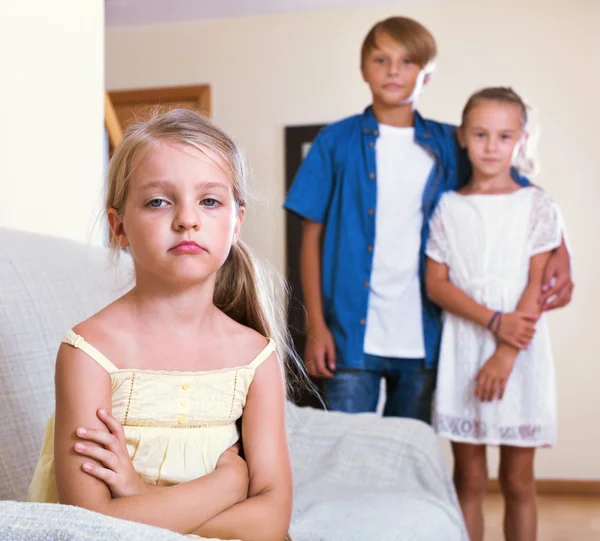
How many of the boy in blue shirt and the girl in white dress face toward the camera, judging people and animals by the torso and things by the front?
2

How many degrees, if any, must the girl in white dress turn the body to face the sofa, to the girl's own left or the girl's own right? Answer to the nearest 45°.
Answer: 0° — they already face it

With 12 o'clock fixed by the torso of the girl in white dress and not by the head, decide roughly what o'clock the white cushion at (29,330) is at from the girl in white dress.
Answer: The white cushion is roughly at 1 o'clock from the girl in white dress.

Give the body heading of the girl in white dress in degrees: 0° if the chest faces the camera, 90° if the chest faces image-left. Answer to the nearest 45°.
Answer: approximately 0°

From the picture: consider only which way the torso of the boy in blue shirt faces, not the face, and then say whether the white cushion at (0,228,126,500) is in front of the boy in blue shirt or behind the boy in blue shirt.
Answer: in front
